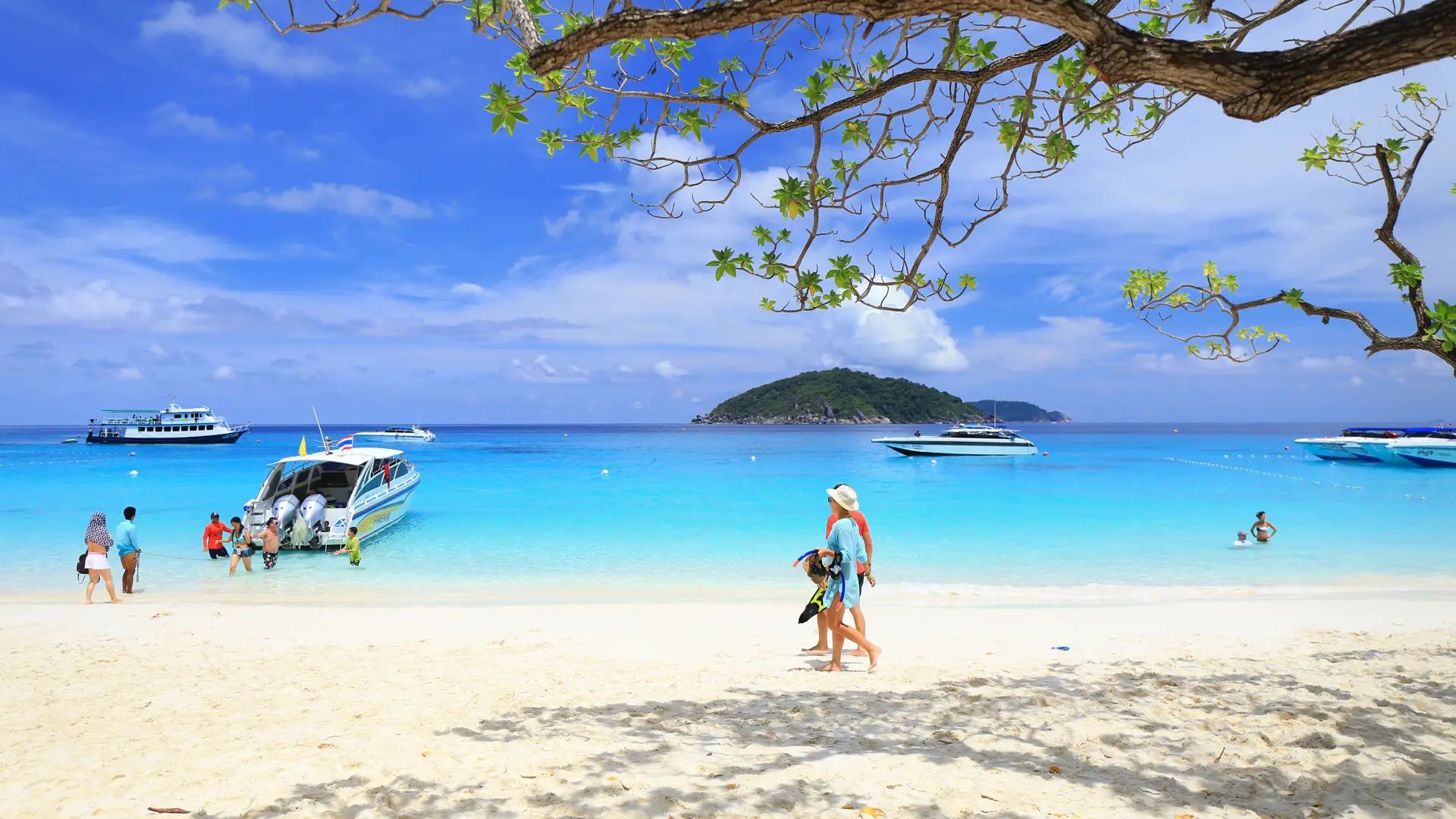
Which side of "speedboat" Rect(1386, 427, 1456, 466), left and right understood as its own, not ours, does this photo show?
left

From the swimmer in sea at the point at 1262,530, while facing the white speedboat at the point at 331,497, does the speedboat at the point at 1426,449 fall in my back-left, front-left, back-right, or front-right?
back-right

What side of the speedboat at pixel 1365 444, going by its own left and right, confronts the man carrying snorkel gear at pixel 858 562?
left

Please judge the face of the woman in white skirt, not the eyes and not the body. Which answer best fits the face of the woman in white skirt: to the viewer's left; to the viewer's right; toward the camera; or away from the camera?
away from the camera

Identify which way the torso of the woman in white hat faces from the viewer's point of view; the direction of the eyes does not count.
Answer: to the viewer's left

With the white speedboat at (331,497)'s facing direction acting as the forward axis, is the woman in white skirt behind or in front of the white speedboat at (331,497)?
behind

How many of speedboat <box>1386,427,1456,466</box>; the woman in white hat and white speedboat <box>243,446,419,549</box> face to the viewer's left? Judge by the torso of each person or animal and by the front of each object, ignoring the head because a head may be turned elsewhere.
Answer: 2

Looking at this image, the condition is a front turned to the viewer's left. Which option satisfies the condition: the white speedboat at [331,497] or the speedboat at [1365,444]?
the speedboat

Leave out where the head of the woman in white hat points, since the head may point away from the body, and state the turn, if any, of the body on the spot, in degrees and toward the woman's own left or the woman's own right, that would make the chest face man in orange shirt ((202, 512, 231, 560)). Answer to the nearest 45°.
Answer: approximately 45° to the woman's own right

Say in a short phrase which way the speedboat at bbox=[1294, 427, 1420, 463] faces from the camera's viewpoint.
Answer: facing to the left of the viewer

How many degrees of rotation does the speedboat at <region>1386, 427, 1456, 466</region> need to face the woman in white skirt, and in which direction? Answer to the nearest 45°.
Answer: approximately 90° to its left

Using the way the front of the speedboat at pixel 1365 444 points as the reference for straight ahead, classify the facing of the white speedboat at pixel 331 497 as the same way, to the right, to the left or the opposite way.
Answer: to the right

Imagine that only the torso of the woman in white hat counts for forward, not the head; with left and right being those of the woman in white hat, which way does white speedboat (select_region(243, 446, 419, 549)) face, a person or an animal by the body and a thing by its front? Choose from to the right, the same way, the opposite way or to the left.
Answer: to the right
